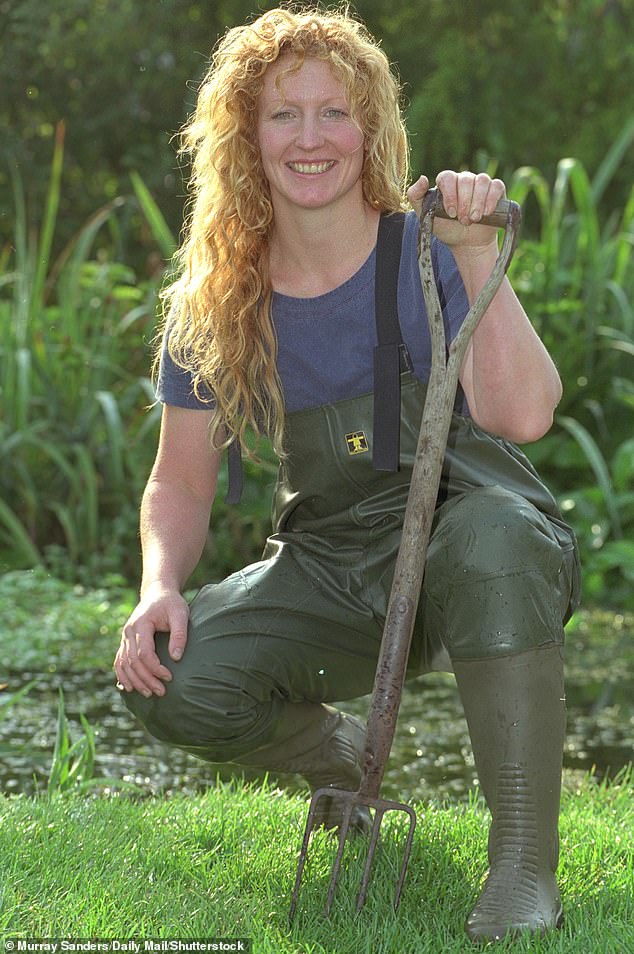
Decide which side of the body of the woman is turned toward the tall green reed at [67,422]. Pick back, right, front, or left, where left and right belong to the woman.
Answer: back

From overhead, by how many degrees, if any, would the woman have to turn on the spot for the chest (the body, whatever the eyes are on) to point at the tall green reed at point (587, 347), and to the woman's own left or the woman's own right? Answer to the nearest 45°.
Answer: approximately 180°

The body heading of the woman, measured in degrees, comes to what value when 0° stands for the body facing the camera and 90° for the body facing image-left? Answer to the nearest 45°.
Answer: approximately 0°
